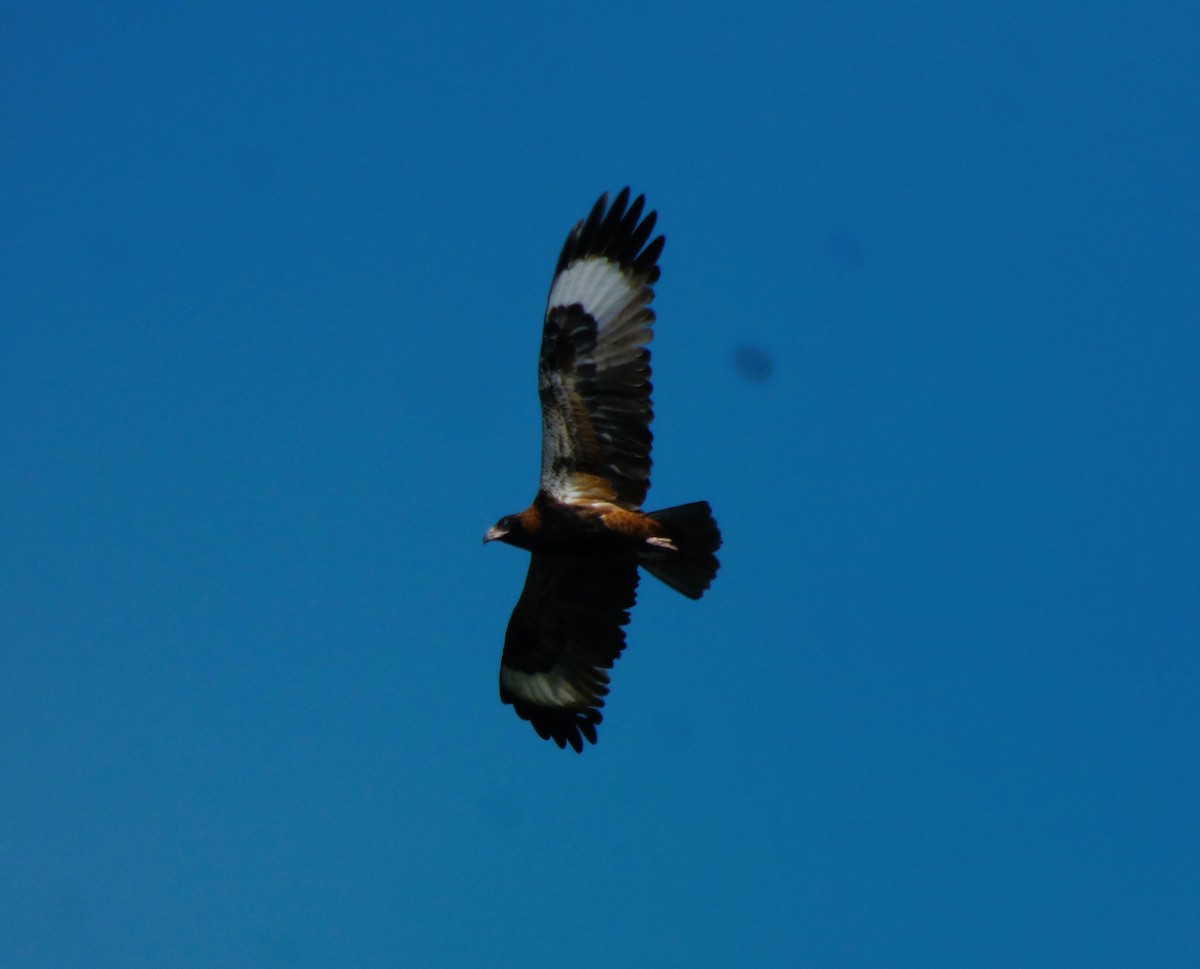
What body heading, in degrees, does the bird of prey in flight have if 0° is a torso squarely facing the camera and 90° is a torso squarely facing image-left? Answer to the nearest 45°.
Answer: approximately 90°
